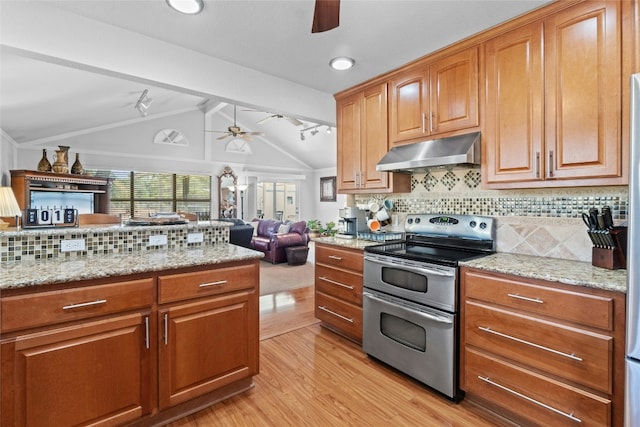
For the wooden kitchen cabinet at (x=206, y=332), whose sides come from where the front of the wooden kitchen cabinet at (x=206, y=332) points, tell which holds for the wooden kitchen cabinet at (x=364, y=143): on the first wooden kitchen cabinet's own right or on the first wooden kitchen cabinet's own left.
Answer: on the first wooden kitchen cabinet's own left

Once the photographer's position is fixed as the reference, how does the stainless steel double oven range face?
facing the viewer and to the left of the viewer

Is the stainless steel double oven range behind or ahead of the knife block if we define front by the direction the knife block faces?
ahead

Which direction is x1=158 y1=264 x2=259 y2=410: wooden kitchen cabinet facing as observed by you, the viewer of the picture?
facing the viewer and to the right of the viewer

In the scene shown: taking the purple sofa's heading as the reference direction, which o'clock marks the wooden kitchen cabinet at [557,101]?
The wooden kitchen cabinet is roughly at 10 o'clock from the purple sofa.

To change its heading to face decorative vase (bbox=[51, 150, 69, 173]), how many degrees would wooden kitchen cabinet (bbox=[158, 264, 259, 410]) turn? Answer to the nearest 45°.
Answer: approximately 180°

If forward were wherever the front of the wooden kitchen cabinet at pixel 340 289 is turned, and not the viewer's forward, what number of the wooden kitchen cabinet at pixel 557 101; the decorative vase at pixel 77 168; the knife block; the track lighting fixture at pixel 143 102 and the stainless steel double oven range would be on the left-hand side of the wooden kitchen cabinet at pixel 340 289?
3

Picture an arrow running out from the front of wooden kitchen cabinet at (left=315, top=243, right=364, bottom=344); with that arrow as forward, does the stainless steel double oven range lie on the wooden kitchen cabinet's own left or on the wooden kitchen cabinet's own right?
on the wooden kitchen cabinet's own left

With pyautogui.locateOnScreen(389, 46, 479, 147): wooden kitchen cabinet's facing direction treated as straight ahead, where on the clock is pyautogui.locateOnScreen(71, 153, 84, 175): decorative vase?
The decorative vase is roughly at 2 o'clock from the wooden kitchen cabinet.

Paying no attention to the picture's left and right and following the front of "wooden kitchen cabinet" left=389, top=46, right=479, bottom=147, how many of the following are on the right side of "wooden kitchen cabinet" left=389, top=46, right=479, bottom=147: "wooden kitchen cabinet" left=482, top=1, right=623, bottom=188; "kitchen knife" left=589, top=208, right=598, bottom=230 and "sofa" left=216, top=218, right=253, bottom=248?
1

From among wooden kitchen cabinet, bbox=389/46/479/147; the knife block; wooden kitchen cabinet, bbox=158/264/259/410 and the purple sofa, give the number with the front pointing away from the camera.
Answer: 0

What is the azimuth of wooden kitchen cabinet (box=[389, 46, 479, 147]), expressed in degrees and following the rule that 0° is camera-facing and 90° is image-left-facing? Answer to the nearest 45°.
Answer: approximately 45°

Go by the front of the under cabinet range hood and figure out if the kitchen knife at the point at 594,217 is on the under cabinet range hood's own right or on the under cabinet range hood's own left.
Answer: on the under cabinet range hood's own left

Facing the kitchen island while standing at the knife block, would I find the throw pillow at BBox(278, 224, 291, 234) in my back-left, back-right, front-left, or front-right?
front-right
